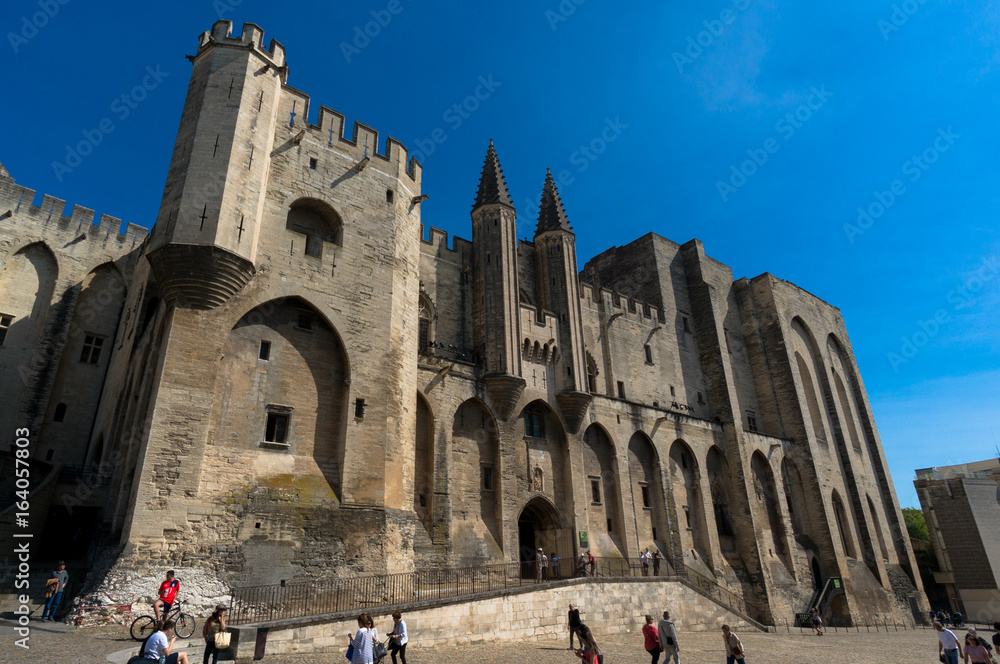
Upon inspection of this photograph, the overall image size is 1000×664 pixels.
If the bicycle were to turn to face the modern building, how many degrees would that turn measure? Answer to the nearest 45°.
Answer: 0° — it already faces it

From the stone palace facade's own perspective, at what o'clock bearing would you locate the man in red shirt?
The man in red shirt is roughly at 2 o'clock from the stone palace facade.

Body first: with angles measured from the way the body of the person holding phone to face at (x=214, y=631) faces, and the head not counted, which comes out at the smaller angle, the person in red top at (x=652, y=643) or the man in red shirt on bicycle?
the person in red top

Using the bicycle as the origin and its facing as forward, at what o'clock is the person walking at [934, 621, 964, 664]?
The person walking is roughly at 1 o'clock from the bicycle.

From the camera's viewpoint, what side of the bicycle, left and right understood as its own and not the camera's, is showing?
right
